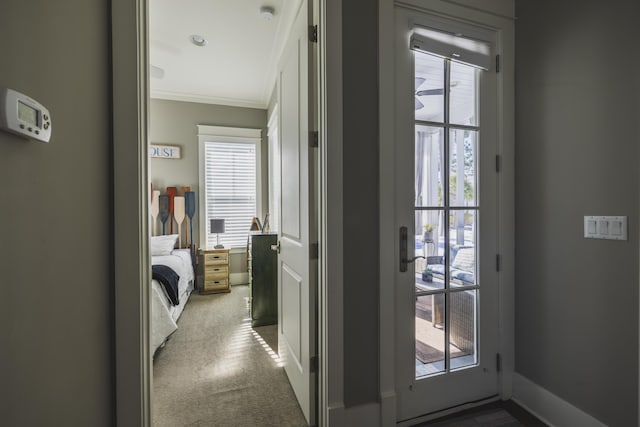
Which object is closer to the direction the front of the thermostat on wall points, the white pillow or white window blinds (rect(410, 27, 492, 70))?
the white window blinds

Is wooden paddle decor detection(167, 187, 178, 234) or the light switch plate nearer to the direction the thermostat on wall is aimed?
the light switch plate

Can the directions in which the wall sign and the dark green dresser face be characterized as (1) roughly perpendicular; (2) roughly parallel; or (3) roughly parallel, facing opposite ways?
roughly perpendicular

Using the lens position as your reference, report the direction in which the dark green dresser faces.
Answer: facing to the left of the viewer

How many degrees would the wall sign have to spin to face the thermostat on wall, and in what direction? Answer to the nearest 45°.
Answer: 0° — it already faces it

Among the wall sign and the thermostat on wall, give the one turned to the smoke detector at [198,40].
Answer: the wall sign

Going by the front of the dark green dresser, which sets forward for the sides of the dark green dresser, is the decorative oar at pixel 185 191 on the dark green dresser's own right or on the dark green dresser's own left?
on the dark green dresser's own right

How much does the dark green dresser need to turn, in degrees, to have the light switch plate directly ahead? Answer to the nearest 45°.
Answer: approximately 135° to its left

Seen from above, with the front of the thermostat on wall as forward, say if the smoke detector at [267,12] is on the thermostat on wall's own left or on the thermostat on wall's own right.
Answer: on the thermostat on wall's own left
